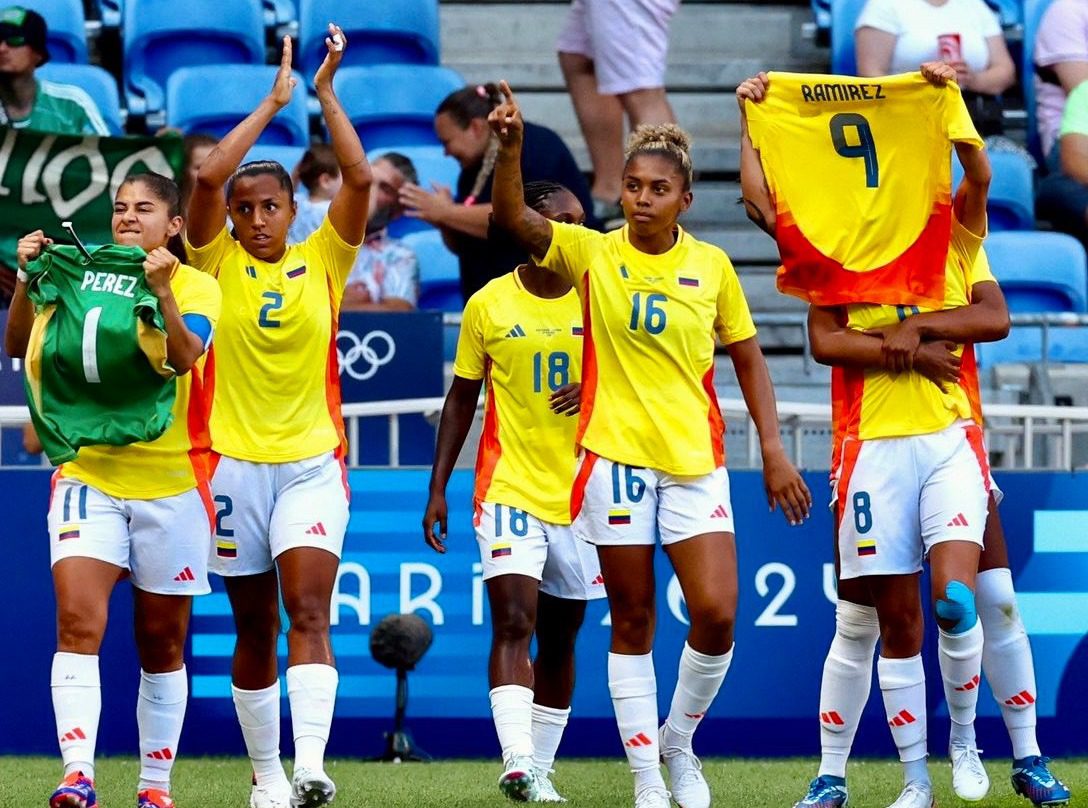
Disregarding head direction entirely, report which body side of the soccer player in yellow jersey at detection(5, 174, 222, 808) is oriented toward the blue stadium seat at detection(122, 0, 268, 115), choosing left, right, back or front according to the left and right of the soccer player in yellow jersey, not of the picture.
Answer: back

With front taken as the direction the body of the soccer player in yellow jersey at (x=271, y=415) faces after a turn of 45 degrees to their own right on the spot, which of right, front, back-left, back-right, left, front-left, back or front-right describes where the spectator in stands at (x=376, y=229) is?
back-right

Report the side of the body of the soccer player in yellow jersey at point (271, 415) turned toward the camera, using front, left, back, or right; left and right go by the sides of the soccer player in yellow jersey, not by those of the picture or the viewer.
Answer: front

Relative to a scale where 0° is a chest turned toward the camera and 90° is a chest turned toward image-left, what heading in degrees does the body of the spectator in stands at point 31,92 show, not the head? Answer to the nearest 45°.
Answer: approximately 45°

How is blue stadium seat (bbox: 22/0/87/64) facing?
toward the camera

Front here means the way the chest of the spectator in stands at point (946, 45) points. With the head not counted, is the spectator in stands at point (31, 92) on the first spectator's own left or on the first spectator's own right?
on the first spectator's own right

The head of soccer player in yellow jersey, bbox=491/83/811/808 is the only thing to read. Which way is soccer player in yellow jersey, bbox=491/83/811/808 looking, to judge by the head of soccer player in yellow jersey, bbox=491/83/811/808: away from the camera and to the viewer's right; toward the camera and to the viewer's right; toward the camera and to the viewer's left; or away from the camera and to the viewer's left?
toward the camera and to the viewer's left

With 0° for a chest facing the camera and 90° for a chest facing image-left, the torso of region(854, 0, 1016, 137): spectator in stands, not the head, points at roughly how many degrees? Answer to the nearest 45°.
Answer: approximately 0°

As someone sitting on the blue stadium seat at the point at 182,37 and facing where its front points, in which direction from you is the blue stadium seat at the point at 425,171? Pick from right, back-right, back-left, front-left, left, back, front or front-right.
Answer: front-left

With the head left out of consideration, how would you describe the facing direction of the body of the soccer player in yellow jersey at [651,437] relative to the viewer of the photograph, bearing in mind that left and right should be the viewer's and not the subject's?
facing the viewer

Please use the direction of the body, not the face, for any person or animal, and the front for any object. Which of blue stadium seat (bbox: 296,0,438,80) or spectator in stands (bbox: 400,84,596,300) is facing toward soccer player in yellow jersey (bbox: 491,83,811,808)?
the blue stadium seat
